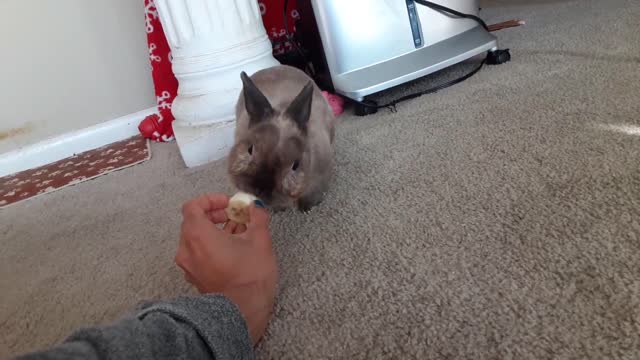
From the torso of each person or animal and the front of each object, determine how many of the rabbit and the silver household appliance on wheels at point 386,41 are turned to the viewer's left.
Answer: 0

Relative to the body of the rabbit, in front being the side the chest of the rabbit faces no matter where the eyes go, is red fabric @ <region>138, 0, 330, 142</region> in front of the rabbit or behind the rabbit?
behind

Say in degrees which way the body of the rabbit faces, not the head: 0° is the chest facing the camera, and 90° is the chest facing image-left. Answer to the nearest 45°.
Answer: approximately 0°

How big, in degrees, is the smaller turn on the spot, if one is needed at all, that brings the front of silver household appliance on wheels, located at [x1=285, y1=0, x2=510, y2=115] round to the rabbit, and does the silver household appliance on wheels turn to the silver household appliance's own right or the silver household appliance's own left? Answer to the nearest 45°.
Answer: approximately 45° to the silver household appliance's own right
